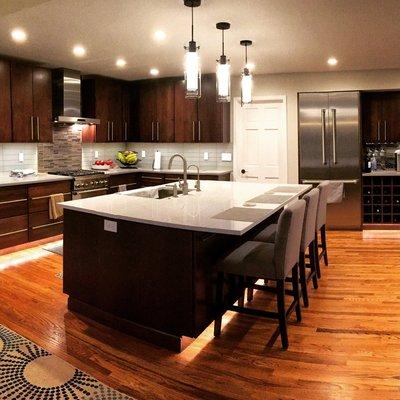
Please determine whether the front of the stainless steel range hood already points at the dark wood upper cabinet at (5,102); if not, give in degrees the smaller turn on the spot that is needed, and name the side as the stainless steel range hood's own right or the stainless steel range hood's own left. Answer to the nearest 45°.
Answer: approximately 90° to the stainless steel range hood's own right

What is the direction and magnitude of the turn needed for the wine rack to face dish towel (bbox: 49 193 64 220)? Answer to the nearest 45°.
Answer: approximately 45° to its right

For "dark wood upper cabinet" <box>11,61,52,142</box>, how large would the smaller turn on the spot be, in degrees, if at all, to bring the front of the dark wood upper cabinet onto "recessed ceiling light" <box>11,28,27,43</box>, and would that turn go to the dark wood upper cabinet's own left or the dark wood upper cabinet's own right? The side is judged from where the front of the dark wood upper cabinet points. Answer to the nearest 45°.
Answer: approximately 45° to the dark wood upper cabinet's own right

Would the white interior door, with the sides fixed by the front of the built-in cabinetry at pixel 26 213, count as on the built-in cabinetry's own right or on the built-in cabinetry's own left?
on the built-in cabinetry's own left
